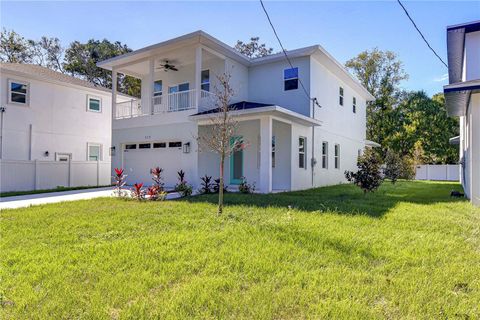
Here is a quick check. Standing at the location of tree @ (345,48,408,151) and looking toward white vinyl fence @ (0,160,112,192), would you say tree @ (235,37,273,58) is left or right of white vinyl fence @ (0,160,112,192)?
right

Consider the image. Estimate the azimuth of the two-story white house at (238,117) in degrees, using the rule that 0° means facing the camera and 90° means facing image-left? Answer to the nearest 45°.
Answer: approximately 45°

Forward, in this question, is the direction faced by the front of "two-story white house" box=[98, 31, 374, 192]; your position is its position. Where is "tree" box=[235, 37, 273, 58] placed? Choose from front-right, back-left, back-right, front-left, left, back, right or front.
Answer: back-right

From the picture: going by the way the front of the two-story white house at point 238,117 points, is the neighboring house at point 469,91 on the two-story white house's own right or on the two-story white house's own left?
on the two-story white house's own left

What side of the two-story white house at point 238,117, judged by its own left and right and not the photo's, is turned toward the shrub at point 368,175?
left

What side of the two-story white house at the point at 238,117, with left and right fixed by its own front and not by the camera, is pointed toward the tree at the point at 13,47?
right

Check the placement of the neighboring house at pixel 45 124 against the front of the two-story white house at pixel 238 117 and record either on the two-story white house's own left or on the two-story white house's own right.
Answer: on the two-story white house's own right

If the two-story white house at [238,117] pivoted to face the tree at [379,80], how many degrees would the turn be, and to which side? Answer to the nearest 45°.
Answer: approximately 180°

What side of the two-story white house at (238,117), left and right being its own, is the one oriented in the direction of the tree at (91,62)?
right

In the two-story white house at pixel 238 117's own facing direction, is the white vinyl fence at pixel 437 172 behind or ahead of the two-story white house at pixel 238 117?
behind

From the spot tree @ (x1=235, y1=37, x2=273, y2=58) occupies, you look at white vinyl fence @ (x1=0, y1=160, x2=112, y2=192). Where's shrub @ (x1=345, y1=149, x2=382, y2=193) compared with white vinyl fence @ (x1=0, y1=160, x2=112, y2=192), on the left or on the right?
left
